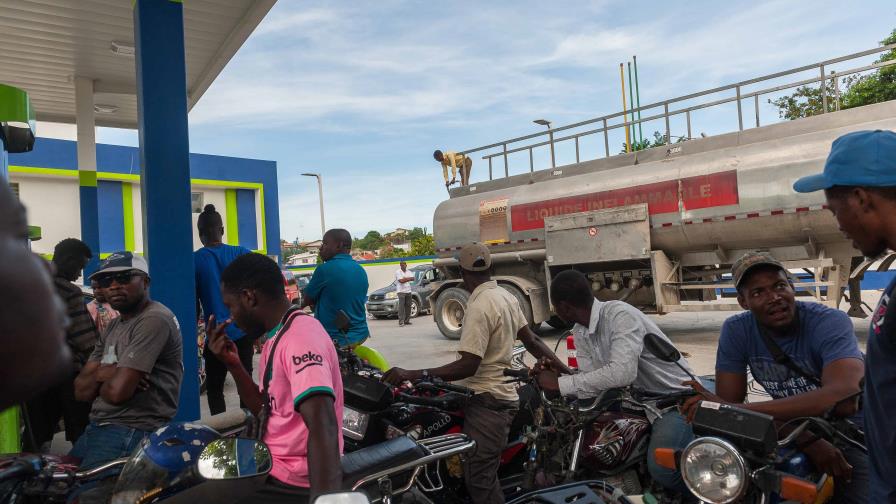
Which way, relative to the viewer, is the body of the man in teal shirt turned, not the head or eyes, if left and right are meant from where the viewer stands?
facing away from the viewer and to the left of the viewer

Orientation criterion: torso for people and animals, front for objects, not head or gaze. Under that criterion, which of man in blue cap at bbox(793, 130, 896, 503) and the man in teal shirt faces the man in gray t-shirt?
the man in blue cap

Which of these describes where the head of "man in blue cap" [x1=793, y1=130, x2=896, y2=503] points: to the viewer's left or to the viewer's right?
to the viewer's left

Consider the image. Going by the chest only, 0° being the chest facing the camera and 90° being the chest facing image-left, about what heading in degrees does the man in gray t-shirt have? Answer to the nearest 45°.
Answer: approximately 45°

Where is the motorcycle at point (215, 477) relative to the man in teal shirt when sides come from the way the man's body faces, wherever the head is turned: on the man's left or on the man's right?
on the man's left

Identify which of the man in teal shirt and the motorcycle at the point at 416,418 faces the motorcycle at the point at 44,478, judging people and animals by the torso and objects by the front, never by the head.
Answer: the motorcycle at the point at 416,418

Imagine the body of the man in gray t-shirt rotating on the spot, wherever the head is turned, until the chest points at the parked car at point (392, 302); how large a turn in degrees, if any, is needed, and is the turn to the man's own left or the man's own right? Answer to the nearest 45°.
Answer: approximately 180°

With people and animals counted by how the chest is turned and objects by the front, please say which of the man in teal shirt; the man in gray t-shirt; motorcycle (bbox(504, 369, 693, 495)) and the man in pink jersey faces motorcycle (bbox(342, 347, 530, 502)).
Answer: motorcycle (bbox(504, 369, 693, 495))

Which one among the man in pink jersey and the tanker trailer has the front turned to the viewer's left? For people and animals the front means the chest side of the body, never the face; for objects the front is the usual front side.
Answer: the man in pink jersey

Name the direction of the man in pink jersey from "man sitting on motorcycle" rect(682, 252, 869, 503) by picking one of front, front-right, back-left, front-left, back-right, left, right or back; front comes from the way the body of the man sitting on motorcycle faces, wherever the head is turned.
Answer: front-right

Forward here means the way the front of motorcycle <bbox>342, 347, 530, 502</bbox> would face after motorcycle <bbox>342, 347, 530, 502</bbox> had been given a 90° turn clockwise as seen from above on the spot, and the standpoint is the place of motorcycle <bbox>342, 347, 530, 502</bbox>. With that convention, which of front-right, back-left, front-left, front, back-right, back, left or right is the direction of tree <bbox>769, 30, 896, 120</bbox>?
right
